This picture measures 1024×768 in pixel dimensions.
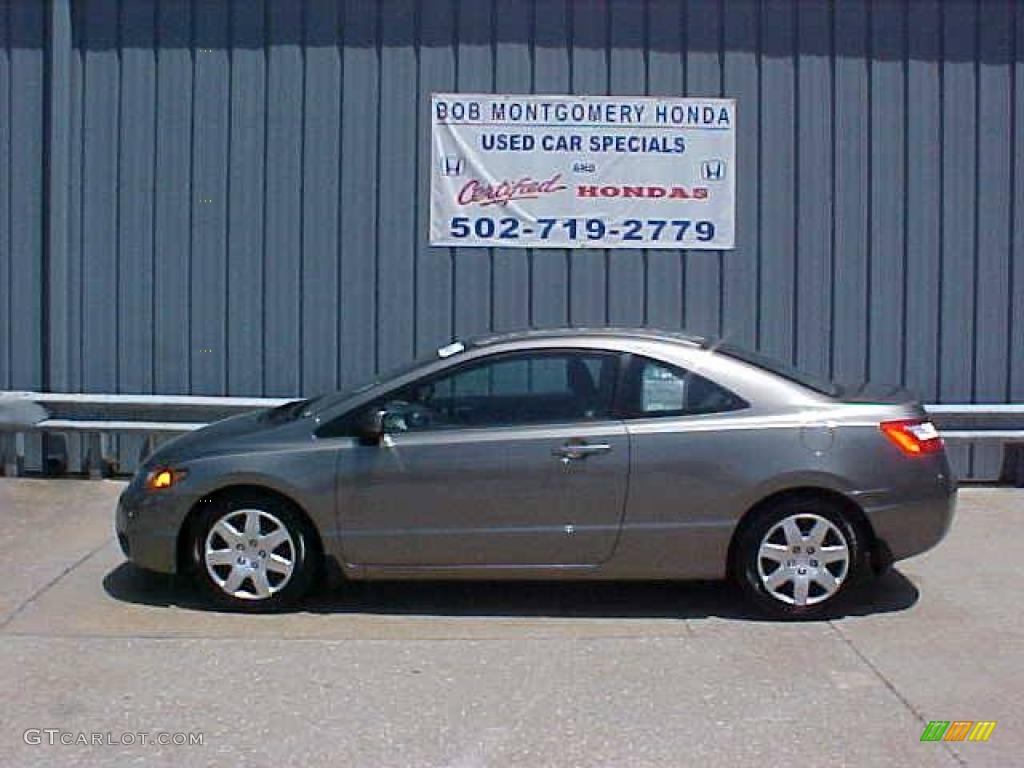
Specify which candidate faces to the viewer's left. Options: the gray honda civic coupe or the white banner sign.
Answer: the gray honda civic coupe

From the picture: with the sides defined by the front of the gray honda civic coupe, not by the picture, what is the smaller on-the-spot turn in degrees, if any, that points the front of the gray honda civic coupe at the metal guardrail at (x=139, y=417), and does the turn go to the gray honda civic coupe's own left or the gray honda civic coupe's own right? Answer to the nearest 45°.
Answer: approximately 45° to the gray honda civic coupe's own right

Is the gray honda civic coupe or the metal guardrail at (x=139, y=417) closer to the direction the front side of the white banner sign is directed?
the gray honda civic coupe

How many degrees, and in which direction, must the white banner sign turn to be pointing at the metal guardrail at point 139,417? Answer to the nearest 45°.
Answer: approximately 90° to its right

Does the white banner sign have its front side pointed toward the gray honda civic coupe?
yes

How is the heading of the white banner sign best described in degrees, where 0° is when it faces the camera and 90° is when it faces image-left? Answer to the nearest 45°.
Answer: approximately 0°

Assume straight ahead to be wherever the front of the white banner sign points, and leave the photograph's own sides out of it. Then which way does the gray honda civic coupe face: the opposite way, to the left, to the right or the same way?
to the right

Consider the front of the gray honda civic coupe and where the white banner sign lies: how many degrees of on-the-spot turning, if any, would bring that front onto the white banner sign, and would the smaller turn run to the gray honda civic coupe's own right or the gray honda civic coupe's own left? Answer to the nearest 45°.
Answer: approximately 90° to the gray honda civic coupe's own right

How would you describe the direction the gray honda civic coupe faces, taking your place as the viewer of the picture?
facing to the left of the viewer

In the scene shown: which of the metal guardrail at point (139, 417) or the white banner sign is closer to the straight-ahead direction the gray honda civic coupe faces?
the metal guardrail

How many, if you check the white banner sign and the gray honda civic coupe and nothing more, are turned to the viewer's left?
1
